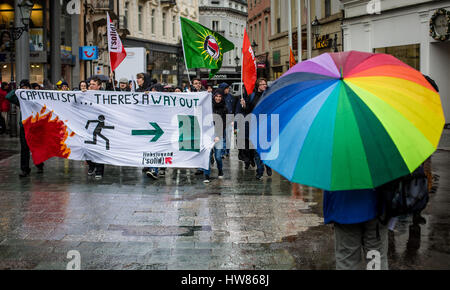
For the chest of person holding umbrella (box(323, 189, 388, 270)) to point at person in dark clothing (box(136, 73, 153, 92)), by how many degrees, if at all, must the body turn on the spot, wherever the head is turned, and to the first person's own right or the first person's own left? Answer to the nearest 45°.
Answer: approximately 45° to the first person's own left

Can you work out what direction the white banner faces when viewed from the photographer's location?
facing the viewer

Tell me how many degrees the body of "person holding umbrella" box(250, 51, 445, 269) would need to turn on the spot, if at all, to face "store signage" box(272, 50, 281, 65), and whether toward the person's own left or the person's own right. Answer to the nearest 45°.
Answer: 0° — they already face it

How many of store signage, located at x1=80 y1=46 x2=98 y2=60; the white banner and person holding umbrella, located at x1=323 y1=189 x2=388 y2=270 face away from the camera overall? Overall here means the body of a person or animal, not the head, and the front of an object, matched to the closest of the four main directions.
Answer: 1

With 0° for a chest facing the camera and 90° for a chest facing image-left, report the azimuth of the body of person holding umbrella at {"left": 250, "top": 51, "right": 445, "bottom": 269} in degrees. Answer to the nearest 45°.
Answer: approximately 180°

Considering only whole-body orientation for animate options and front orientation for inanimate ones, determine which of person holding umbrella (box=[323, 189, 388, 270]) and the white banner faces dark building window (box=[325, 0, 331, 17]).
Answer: the person holding umbrella

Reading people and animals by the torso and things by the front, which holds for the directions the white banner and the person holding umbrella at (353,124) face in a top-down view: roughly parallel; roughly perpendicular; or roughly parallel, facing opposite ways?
roughly parallel, facing opposite ways

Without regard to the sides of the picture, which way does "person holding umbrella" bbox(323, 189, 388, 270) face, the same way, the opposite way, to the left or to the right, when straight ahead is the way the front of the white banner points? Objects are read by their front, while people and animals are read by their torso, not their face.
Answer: the opposite way

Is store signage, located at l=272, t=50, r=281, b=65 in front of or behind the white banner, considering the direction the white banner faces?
behind

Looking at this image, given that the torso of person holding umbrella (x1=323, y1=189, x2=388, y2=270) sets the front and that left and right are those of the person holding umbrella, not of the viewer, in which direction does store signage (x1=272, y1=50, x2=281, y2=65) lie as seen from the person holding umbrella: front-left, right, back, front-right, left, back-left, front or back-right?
front

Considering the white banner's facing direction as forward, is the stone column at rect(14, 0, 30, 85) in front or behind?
behind

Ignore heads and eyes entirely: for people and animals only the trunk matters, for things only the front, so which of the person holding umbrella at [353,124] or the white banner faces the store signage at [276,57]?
the person holding umbrella

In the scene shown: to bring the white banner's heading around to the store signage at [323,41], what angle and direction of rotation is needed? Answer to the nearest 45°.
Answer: approximately 135° to its left

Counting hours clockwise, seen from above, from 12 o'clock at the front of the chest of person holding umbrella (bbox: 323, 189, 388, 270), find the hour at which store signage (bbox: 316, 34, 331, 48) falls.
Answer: The store signage is roughly at 12 o'clock from the person holding umbrella.

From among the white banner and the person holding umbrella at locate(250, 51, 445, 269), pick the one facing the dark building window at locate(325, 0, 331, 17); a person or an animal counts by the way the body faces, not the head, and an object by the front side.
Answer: the person holding umbrella

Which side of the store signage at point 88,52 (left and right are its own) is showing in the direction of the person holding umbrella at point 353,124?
front

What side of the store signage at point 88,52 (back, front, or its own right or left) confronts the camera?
front

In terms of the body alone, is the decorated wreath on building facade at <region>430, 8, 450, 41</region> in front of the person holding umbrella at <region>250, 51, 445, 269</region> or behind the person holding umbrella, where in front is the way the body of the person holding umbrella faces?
in front
